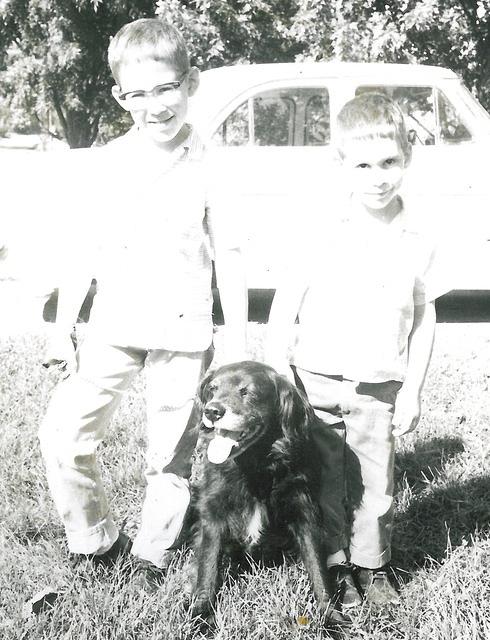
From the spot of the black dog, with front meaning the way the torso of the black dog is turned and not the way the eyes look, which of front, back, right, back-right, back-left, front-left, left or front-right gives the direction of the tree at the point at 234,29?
back

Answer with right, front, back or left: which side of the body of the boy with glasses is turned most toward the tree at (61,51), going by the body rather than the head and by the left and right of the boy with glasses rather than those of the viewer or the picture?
back

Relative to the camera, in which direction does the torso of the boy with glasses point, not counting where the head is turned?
toward the camera

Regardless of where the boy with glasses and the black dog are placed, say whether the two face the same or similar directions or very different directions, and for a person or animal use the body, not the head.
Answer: same or similar directions

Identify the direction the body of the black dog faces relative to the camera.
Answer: toward the camera

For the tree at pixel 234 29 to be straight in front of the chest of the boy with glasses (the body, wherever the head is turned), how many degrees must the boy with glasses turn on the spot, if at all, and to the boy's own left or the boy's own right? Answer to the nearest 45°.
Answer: approximately 180°

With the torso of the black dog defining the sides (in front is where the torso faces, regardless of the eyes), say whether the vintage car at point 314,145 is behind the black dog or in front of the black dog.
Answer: behind

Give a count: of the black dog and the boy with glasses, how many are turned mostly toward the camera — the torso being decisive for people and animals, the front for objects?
2

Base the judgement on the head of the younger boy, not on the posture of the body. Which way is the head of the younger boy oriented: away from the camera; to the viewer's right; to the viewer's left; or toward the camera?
toward the camera

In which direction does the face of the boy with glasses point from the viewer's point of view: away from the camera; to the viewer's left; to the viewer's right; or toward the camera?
toward the camera
